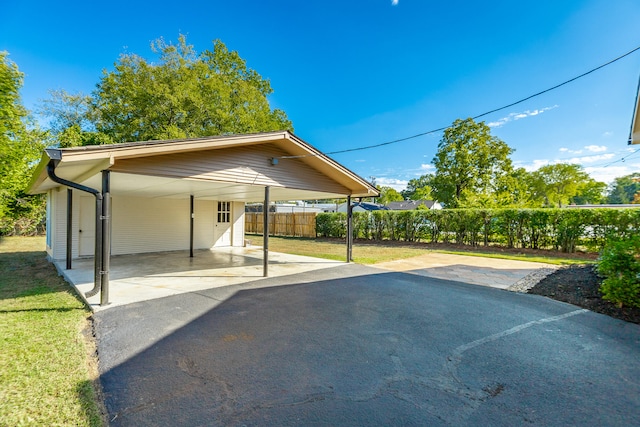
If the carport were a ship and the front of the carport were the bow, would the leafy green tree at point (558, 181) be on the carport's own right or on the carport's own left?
on the carport's own left

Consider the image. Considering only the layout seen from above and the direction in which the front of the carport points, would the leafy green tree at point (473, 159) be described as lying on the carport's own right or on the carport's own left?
on the carport's own left

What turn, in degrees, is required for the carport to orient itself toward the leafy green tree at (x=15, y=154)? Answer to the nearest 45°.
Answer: approximately 180°

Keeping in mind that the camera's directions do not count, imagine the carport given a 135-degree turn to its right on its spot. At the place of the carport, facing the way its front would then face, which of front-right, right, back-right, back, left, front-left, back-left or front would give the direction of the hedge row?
back

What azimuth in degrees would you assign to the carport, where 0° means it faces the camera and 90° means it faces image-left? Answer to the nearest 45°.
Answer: approximately 315°
